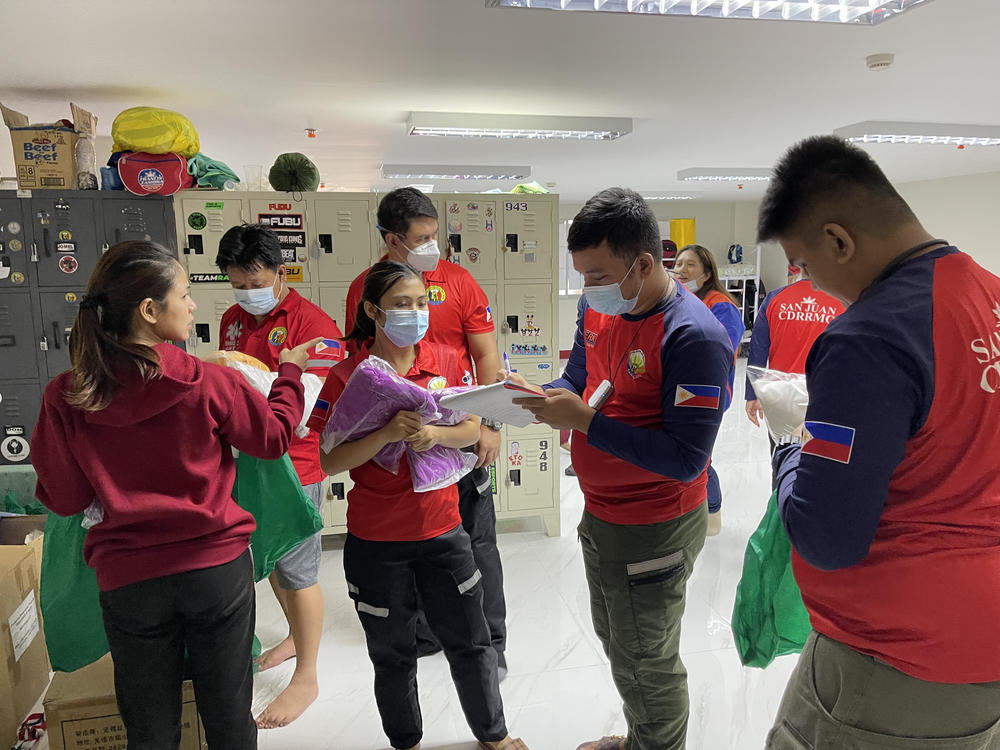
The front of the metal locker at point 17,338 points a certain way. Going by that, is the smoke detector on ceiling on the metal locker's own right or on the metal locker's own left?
on the metal locker's own left

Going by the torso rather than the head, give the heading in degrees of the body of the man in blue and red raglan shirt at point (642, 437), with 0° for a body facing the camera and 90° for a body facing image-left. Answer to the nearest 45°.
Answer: approximately 45°

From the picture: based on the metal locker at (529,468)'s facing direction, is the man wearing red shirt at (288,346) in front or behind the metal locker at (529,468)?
in front

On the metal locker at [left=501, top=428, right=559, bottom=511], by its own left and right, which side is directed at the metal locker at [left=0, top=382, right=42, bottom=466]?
right

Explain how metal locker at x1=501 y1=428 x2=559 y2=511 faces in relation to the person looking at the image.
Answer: facing the viewer

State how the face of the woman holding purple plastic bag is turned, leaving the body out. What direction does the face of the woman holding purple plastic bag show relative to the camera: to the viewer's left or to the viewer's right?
to the viewer's right

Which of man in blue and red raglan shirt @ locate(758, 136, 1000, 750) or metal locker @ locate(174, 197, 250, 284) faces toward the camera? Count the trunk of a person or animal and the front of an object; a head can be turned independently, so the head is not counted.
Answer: the metal locker

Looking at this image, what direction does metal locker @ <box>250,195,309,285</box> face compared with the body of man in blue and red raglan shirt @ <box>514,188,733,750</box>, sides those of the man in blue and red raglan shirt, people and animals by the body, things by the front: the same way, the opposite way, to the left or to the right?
to the left

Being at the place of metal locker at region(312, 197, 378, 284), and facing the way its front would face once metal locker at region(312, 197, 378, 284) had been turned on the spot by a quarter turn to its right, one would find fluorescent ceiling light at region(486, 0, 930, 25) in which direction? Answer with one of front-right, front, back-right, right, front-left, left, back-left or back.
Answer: back-left

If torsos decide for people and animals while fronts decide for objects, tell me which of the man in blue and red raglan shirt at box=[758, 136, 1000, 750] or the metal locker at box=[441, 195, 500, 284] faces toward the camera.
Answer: the metal locker

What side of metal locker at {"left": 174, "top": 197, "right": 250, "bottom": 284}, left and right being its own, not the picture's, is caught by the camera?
front

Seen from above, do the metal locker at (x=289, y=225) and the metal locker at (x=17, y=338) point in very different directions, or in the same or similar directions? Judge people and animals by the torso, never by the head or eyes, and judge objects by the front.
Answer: same or similar directions

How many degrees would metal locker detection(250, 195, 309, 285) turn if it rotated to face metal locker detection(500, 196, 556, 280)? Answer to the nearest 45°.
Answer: approximately 90° to its left

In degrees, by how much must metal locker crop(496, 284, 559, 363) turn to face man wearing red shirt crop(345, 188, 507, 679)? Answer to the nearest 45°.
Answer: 0° — it already faces them

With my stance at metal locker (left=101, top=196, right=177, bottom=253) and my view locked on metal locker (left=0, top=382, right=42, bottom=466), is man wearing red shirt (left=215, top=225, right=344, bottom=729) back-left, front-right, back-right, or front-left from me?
back-left

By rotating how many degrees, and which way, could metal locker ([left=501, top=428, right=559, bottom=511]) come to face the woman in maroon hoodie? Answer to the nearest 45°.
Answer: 0° — it already faces them

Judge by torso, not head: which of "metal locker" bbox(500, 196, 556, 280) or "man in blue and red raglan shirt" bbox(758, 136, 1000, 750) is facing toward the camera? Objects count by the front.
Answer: the metal locker
